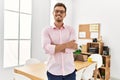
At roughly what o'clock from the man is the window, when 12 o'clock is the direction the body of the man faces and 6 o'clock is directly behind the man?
The window is roughly at 5 o'clock from the man.

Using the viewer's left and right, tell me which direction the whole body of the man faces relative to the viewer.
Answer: facing the viewer
